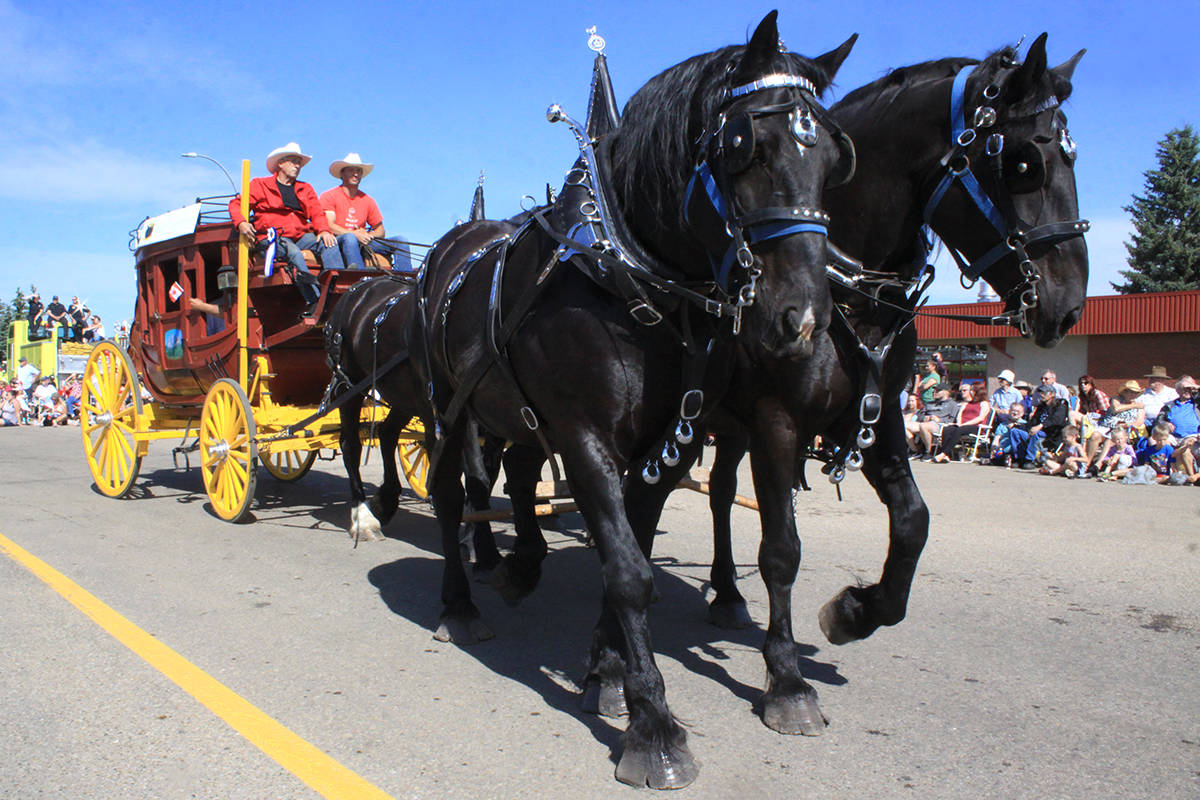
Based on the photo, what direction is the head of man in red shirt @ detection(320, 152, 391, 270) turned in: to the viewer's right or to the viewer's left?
to the viewer's right

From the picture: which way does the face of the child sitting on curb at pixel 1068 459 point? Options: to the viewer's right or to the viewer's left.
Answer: to the viewer's left

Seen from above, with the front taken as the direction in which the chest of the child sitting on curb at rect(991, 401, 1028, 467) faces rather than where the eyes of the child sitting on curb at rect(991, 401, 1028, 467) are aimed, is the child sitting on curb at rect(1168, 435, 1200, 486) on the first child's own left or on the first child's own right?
on the first child's own left

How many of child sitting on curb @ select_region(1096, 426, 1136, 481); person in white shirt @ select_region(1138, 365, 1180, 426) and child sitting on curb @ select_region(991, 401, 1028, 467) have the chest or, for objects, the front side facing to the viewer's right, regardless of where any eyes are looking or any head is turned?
0

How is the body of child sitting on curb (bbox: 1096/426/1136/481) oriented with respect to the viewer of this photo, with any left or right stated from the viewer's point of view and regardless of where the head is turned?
facing the viewer and to the left of the viewer

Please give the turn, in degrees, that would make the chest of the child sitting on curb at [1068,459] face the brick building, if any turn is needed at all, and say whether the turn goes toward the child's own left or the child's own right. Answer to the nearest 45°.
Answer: approximately 135° to the child's own right

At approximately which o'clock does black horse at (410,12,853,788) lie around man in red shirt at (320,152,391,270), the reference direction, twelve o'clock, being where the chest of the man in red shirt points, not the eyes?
The black horse is roughly at 1 o'clock from the man in red shirt.

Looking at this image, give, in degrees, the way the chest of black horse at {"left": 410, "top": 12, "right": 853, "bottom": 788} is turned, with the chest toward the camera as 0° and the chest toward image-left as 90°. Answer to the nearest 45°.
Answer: approximately 315°

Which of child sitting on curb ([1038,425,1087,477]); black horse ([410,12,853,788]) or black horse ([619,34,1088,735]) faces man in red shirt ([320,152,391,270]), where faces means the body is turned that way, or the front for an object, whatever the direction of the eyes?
the child sitting on curb

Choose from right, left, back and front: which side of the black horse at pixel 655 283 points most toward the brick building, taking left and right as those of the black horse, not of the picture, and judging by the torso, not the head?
left

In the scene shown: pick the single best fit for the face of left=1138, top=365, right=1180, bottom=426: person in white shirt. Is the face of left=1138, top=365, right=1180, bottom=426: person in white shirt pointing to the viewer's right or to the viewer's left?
to the viewer's left

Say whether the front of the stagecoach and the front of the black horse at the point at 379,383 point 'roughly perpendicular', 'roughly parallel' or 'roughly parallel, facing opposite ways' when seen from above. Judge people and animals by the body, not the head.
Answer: roughly parallel

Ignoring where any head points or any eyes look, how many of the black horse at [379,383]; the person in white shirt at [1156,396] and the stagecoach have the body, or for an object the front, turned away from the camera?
0

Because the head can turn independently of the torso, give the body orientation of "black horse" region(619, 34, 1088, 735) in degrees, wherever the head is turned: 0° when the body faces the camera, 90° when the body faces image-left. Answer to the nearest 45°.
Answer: approximately 315°

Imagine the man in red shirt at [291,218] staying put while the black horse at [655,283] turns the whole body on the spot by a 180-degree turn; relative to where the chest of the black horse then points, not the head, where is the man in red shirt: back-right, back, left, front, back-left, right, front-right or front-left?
front

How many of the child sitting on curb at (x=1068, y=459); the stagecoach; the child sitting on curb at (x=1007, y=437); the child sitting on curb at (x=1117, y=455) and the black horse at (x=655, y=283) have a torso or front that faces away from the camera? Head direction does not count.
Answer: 0

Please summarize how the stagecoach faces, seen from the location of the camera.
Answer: facing the viewer and to the right of the viewer
